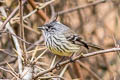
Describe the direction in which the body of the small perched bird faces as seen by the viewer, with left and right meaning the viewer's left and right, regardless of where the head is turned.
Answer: facing to the left of the viewer
